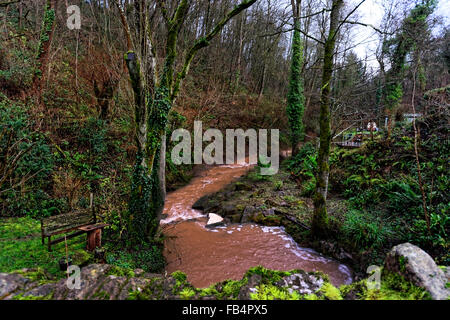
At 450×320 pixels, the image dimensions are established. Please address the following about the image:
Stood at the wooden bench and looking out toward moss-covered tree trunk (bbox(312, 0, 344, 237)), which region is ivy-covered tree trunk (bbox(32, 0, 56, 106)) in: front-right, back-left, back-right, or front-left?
back-left

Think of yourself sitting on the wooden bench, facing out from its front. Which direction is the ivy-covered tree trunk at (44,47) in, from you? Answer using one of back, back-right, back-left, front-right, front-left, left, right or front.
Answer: back-left

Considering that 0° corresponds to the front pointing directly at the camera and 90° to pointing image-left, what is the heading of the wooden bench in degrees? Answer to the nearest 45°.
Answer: approximately 315°
